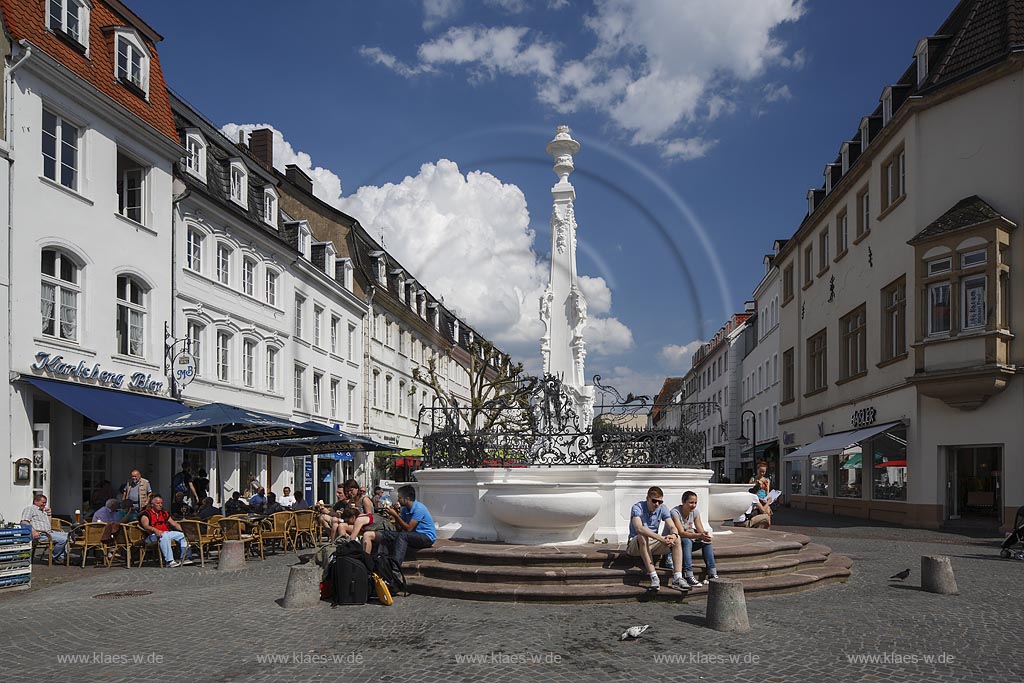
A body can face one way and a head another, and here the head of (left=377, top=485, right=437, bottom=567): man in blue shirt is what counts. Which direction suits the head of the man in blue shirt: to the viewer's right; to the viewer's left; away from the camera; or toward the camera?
to the viewer's left

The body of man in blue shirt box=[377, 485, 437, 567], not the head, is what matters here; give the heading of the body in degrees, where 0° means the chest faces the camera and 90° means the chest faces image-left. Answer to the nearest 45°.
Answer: approximately 90°

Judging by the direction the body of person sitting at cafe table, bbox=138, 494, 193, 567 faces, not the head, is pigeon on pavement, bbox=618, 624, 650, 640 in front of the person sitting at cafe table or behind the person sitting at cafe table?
in front

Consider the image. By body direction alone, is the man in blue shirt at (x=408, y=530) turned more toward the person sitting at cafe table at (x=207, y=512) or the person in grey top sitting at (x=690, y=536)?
the person sitting at cafe table

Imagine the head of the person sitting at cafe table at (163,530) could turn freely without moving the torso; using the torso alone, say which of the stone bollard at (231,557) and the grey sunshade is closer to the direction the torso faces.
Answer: the stone bollard

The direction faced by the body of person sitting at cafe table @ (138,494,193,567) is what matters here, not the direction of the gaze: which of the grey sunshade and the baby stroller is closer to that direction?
the baby stroller

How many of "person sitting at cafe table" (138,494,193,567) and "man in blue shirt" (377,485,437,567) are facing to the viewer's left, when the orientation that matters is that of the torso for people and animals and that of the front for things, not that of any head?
1

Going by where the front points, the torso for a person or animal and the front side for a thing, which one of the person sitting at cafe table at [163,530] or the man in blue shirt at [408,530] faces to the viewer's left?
the man in blue shirt

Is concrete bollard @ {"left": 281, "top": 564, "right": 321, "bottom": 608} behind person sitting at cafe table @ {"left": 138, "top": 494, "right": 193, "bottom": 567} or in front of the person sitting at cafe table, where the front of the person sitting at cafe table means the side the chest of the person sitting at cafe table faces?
in front

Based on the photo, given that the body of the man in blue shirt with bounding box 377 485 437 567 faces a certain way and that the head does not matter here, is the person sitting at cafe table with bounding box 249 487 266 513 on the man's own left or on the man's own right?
on the man's own right

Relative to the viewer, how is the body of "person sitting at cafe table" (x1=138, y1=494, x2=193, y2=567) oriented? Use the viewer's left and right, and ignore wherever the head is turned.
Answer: facing the viewer and to the right of the viewer

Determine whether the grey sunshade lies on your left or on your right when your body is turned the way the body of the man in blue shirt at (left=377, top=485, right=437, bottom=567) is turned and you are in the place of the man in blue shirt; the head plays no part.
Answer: on your right
